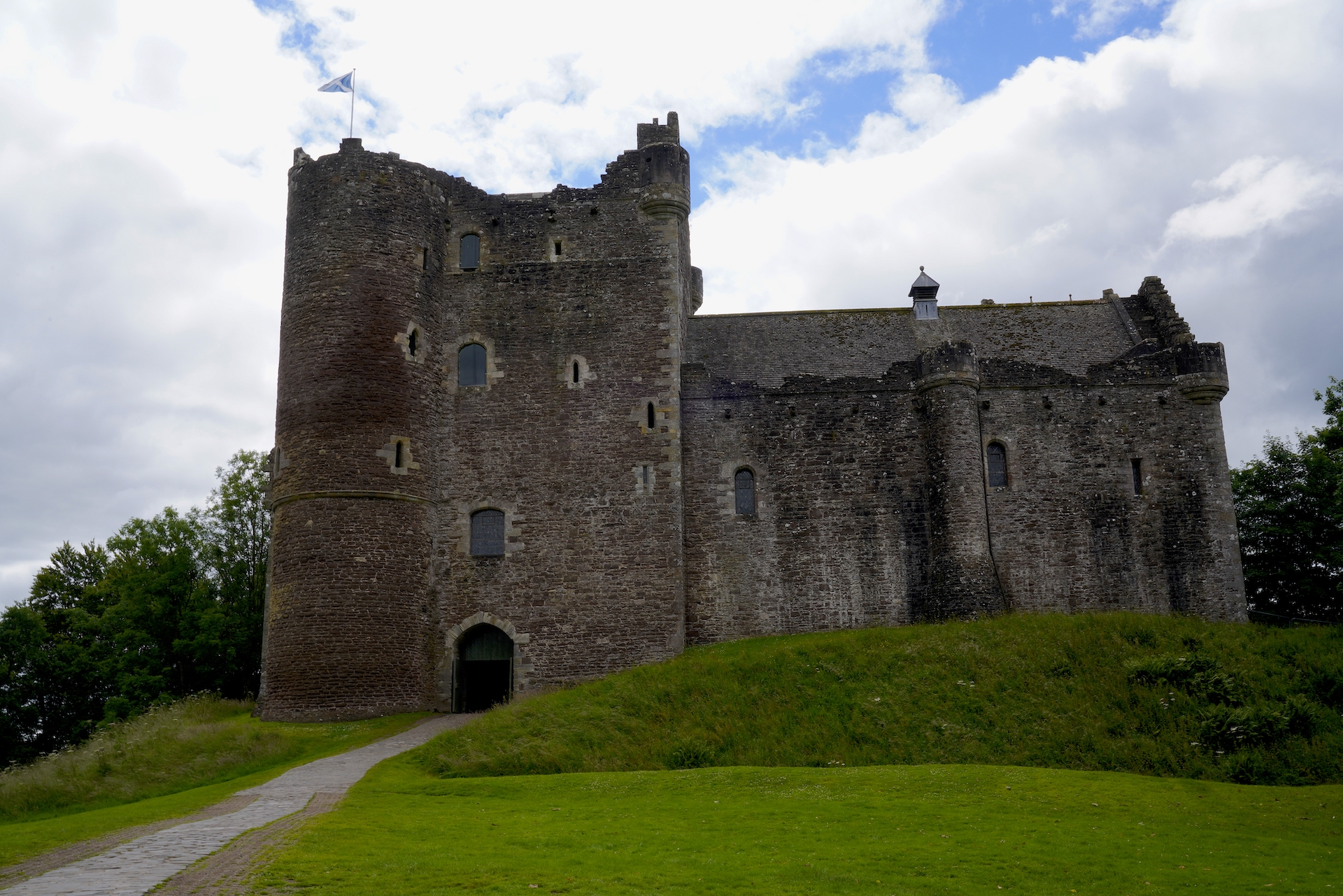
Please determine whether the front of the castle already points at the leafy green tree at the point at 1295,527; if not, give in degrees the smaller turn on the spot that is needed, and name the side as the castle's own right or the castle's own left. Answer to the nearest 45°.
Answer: approximately 90° to the castle's own left

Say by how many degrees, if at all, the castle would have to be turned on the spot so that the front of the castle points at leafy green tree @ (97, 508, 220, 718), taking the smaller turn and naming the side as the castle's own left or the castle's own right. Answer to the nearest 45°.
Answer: approximately 135° to the castle's own right

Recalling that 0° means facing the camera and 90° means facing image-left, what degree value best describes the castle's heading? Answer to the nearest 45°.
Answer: approximately 0°

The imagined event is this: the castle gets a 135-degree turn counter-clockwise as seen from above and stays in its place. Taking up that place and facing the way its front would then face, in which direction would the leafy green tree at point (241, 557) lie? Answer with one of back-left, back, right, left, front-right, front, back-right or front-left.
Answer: left

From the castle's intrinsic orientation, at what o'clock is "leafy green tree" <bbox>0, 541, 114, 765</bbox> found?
The leafy green tree is roughly at 4 o'clock from the castle.
